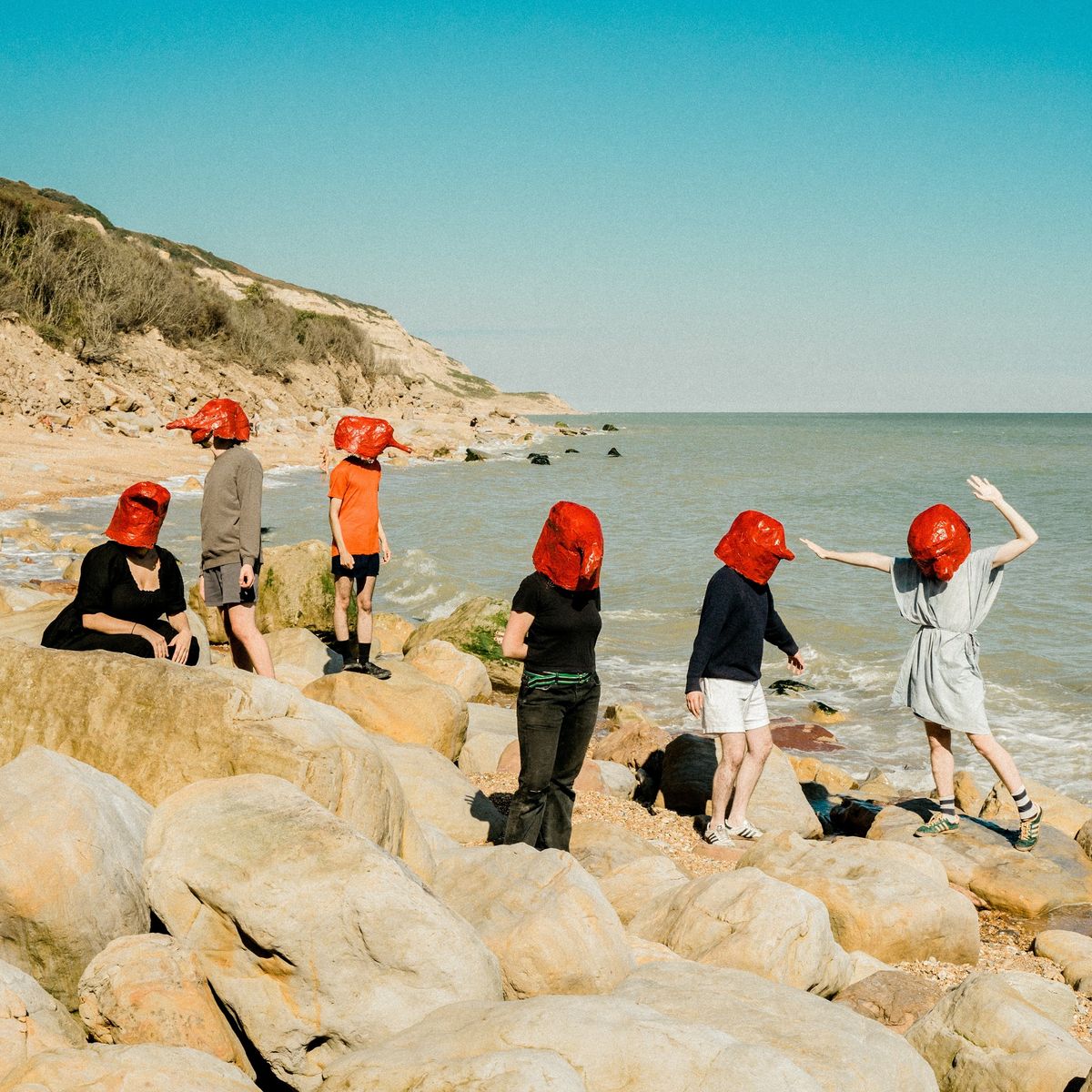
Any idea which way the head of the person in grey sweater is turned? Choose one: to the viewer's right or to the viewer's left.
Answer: to the viewer's left

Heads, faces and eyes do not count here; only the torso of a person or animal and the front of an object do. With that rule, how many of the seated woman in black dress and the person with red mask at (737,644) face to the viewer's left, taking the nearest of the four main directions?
0

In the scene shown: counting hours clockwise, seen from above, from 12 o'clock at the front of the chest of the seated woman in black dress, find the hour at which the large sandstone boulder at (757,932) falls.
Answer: The large sandstone boulder is roughly at 12 o'clock from the seated woman in black dress.

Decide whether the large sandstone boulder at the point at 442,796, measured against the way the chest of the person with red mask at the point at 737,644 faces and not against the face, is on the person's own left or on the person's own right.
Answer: on the person's own right

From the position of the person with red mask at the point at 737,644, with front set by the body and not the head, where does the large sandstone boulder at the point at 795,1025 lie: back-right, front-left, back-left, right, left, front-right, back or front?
front-right

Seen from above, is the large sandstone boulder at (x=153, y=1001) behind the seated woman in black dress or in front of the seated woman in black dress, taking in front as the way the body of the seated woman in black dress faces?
in front

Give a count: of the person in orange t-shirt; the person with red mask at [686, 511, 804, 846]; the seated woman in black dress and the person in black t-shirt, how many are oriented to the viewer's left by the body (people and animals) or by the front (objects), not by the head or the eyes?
0

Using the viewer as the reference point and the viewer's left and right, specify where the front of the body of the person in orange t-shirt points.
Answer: facing the viewer and to the right of the viewer

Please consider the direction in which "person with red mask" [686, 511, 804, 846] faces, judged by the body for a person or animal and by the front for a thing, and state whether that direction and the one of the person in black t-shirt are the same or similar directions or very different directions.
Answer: same or similar directions

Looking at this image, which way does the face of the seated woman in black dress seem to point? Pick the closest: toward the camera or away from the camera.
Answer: toward the camera

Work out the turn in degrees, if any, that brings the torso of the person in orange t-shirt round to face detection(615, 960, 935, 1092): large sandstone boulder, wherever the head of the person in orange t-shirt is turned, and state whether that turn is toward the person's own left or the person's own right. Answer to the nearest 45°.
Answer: approximately 45° to the person's own right
